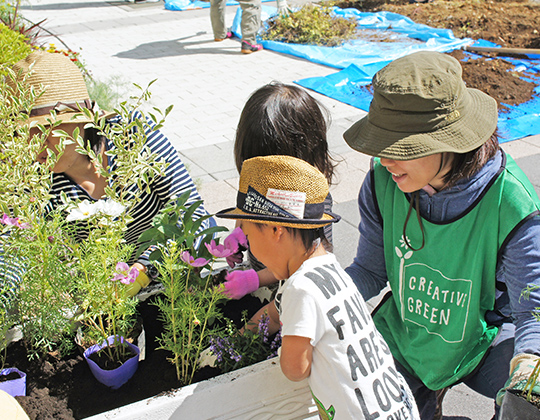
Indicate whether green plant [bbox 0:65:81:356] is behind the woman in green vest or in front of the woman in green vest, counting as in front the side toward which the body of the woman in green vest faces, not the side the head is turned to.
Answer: in front

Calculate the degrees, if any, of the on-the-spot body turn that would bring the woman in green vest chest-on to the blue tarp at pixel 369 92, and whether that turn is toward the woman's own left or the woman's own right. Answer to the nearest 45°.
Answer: approximately 135° to the woman's own right

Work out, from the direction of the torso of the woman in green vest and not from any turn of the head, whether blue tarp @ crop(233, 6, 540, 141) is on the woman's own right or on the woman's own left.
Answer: on the woman's own right

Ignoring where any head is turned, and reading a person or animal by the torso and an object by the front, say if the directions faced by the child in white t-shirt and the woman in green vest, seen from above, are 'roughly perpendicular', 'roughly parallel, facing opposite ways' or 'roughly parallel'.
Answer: roughly perpendicular

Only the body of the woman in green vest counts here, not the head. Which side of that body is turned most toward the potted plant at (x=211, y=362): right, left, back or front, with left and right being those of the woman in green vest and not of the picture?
front

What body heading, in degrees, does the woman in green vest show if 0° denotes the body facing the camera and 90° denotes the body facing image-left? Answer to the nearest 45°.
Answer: approximately 45°

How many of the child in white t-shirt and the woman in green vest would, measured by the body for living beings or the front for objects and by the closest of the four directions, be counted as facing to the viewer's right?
0

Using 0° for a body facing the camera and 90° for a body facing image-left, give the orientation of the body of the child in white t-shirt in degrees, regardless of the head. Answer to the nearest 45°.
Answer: approximately 135°

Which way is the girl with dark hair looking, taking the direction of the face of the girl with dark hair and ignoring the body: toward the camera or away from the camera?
away from the camera
